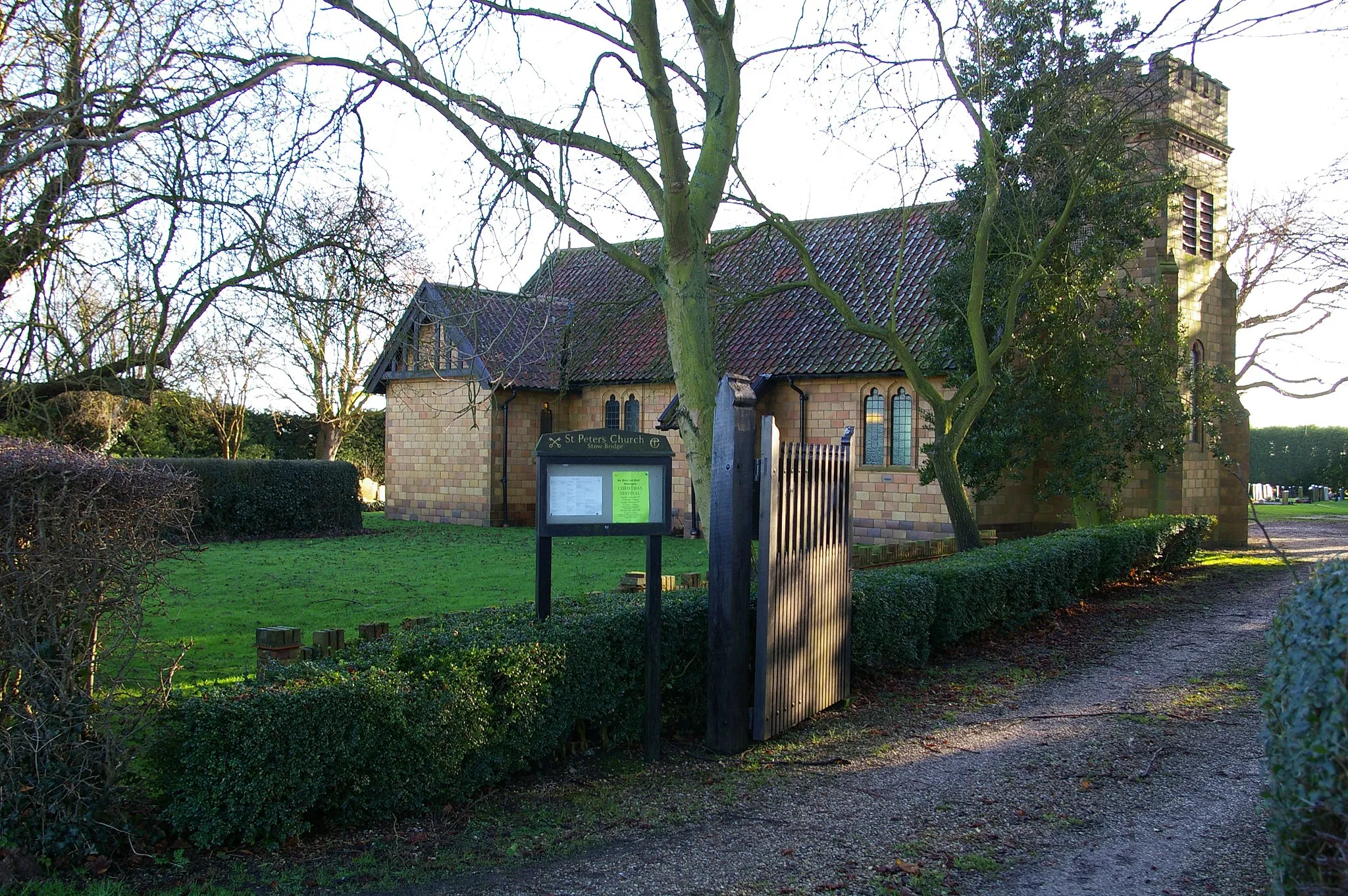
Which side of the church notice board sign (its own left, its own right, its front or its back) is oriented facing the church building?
back

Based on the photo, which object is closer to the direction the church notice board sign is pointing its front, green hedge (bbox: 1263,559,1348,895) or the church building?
the green hedge

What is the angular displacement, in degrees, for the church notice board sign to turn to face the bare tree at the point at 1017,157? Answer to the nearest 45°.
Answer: approximately 135° to its left

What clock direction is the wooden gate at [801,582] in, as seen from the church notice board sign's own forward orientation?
The wooden gate is roughly at 8 o'clock from the church notice board sign.

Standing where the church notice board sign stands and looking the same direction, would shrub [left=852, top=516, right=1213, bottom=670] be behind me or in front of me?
behind

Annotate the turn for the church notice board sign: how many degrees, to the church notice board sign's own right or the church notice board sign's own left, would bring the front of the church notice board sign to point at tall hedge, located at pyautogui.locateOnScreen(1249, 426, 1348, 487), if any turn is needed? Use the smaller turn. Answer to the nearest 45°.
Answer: approximately 135° to the church notice board sign's own left

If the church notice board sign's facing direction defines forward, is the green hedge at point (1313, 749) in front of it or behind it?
in front

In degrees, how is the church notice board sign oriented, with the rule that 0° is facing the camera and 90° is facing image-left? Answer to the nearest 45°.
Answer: approximately 0°
